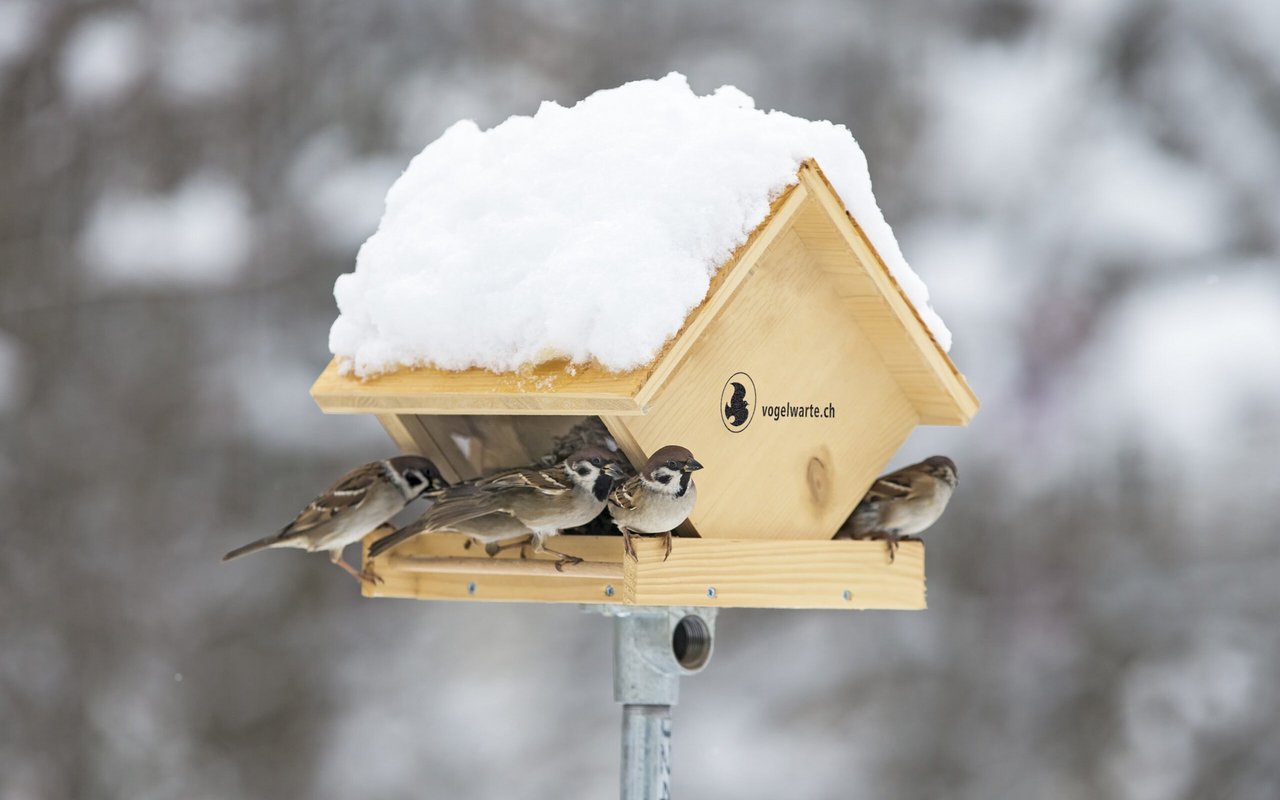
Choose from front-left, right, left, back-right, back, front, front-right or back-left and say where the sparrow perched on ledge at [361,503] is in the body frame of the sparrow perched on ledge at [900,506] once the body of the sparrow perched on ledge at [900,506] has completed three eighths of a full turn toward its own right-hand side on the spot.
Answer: front-right

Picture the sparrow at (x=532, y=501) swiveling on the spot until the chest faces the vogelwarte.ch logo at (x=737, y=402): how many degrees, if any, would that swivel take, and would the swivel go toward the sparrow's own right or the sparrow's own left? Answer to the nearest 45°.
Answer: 0° — it already faces it

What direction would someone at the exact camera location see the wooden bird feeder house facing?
facing the viewer and to the right of the viewer

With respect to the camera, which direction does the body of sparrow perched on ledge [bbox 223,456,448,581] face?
to the viewer's right

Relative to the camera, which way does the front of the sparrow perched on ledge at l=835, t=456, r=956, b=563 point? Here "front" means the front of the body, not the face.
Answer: to the viewer's right

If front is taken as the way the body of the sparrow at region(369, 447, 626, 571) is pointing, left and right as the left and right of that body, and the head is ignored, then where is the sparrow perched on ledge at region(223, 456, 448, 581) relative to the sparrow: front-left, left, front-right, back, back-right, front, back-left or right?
back-left

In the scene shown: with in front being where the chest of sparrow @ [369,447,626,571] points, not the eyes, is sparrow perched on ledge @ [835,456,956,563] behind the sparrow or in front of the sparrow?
in front

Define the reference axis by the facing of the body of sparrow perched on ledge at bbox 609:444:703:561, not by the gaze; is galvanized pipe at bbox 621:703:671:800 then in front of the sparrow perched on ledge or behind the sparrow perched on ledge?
behind

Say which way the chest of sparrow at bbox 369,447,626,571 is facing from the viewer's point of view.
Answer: to the viewer's right

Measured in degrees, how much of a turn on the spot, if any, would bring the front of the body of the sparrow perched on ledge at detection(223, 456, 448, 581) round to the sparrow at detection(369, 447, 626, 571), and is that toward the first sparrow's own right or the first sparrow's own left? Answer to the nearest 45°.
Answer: approximately 45° to the first sparrow's own right

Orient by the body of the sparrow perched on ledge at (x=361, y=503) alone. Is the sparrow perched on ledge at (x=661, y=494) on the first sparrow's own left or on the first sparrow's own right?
on the first sparrow's own right
